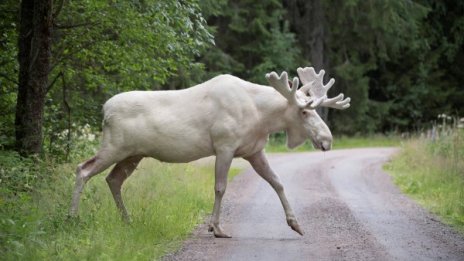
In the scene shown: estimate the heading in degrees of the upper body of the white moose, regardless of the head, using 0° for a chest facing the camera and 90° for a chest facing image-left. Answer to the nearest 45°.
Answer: approximately 270°
